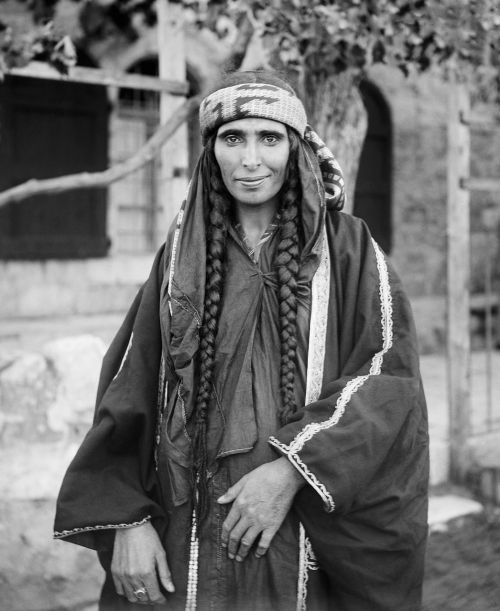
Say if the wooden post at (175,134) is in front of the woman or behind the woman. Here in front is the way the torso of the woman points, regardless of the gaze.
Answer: behind

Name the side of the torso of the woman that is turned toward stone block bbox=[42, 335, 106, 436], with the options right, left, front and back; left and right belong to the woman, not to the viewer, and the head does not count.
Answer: back

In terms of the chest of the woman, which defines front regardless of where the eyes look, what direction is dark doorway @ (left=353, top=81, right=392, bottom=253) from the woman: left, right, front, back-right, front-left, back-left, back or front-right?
back

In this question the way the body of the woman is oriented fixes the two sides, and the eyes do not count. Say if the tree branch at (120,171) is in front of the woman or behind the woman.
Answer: behind
